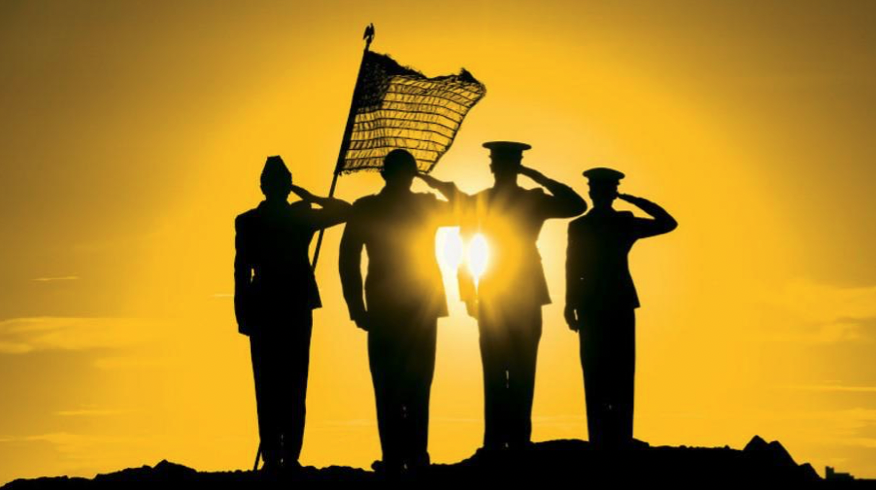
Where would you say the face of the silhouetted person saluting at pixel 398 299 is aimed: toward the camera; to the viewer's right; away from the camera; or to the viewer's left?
away from the camera

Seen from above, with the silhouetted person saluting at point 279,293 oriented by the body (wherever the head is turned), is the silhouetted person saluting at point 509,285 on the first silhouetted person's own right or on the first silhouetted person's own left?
on the first silhouetted person's own right

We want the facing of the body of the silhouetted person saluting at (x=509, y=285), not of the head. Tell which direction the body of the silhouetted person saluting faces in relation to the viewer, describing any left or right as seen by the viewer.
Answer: facing away from the viewer

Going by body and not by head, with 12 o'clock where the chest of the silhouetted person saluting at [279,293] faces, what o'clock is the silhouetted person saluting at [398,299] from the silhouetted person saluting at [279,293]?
the silhouetted person saluting at [398,299] is roughly at 4 o'clock from the silhouetted person saluting at [279,293].

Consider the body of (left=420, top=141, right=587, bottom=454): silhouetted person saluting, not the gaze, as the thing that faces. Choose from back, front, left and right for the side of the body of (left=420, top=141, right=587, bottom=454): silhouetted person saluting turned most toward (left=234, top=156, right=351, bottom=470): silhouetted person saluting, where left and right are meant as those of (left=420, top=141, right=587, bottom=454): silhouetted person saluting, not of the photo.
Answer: left

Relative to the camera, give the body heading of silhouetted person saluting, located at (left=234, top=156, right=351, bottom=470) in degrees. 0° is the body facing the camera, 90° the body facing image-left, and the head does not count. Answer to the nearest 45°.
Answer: approximately 180°
